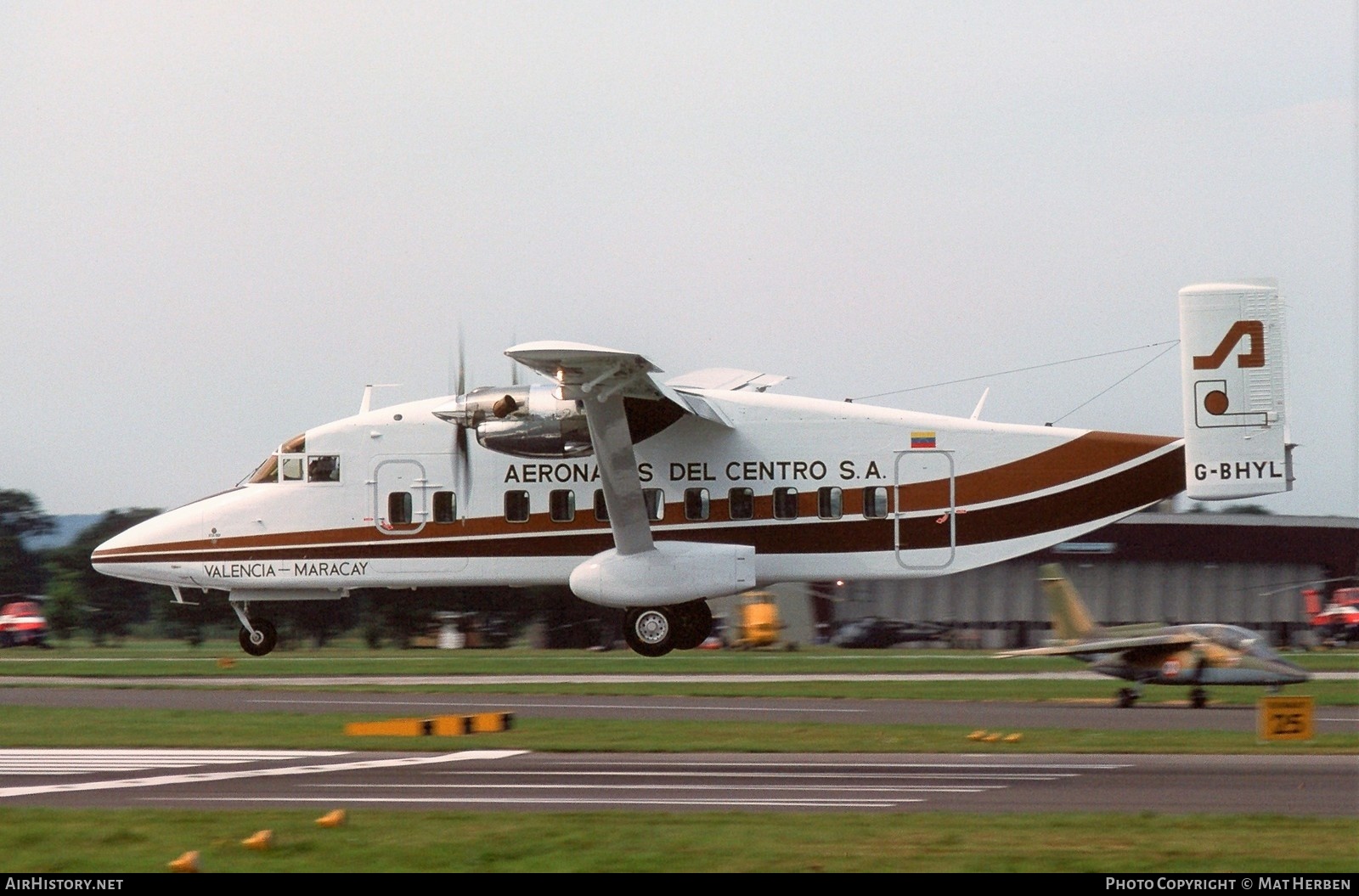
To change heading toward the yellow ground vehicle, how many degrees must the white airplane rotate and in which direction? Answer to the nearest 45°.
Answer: approximately 90° to its right

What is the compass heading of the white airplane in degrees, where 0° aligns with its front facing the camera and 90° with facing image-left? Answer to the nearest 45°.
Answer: approximately 90°
